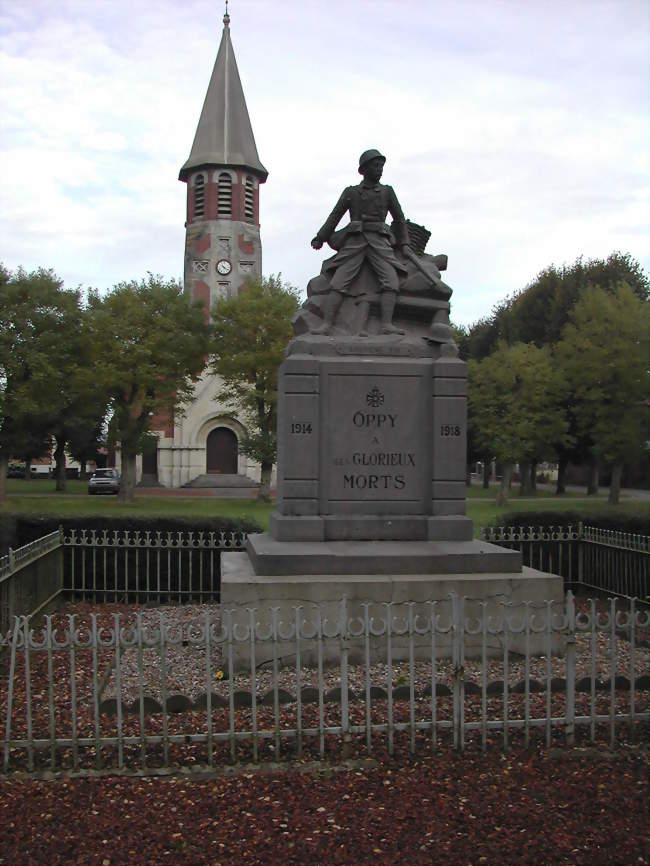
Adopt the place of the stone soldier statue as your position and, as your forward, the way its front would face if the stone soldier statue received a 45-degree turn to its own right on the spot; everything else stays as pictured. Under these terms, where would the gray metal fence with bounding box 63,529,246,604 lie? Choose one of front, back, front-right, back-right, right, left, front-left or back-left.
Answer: right

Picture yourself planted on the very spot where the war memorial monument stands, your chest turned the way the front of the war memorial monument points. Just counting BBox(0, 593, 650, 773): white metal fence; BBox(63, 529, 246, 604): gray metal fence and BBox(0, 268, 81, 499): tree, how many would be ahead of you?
1

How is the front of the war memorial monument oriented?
toward the camera

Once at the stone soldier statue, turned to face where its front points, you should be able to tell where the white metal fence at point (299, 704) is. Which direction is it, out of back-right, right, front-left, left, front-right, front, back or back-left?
front

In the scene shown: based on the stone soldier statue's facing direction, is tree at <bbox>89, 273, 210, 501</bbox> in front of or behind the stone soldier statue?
behind

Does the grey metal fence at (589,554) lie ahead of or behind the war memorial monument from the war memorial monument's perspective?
behind

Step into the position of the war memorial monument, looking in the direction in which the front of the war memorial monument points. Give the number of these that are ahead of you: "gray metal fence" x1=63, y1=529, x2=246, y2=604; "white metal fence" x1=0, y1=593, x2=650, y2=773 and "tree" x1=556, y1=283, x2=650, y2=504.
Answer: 1

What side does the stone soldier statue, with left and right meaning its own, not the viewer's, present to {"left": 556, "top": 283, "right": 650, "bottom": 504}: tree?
back

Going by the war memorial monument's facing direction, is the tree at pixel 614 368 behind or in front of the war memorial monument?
behind

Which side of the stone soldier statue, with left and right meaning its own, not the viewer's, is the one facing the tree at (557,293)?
back

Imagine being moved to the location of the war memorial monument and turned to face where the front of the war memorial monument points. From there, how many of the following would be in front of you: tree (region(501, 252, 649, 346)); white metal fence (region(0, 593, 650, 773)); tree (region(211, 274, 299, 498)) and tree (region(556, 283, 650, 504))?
1

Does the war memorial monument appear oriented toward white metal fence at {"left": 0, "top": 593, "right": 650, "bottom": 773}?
yes
